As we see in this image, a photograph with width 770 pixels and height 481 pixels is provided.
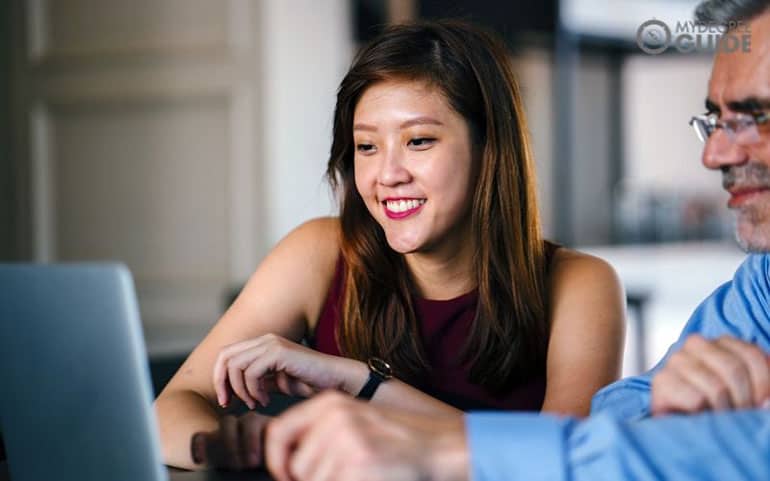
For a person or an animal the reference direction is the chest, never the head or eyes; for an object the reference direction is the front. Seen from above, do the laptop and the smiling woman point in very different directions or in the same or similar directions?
very different directions

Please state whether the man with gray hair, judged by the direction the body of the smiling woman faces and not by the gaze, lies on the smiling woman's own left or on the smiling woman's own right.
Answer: on the smiling woman's own left

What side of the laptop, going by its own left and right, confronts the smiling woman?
front

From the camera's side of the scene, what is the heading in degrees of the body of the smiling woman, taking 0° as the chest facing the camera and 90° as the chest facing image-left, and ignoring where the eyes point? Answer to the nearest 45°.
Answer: approximately 45°

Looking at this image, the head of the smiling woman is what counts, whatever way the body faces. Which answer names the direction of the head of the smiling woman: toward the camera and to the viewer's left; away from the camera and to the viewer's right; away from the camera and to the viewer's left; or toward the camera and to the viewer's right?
toward the camera and to the viewer's left

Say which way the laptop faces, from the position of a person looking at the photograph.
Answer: facing away from the viewer and to the right of the viewer

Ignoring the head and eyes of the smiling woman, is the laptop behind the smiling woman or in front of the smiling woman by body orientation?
in front
